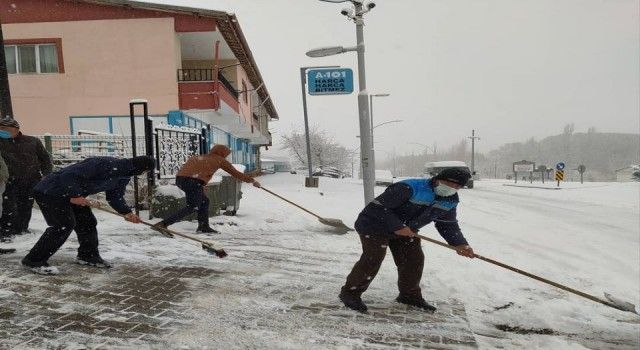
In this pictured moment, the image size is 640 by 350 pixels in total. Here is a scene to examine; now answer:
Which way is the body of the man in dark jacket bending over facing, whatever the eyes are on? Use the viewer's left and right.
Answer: facing to the right of the viewer

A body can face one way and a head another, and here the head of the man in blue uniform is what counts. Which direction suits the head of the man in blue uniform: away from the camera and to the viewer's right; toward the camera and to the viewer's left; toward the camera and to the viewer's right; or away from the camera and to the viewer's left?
toward the camera and to the viewer's right

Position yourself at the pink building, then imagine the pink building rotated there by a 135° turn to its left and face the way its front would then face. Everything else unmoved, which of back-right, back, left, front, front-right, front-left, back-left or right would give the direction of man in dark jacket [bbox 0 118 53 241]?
back-left

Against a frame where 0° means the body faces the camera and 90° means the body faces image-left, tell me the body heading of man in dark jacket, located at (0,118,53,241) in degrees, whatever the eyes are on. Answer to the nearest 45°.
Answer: approximately 45°

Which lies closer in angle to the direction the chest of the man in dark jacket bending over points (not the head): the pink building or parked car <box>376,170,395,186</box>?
the parked car

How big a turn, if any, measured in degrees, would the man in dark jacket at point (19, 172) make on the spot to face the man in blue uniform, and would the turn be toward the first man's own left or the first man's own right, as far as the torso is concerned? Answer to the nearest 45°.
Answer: approximately 90° to the first man's own left

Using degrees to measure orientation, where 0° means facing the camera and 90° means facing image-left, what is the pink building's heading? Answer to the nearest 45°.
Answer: approximately 270°

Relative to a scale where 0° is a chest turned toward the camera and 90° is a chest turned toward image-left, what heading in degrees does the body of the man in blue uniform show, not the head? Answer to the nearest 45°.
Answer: approximately 315°

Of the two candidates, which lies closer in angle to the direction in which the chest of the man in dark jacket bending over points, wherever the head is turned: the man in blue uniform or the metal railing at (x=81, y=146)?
the man in blue uniform

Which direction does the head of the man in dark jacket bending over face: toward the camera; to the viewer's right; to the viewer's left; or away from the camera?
to the viewer's right

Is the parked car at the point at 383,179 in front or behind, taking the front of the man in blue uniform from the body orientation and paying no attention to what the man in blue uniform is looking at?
behind

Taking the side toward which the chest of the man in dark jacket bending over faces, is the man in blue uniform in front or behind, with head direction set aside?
in front

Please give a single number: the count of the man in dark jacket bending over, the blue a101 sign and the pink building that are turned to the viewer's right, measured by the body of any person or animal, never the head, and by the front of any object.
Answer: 2
